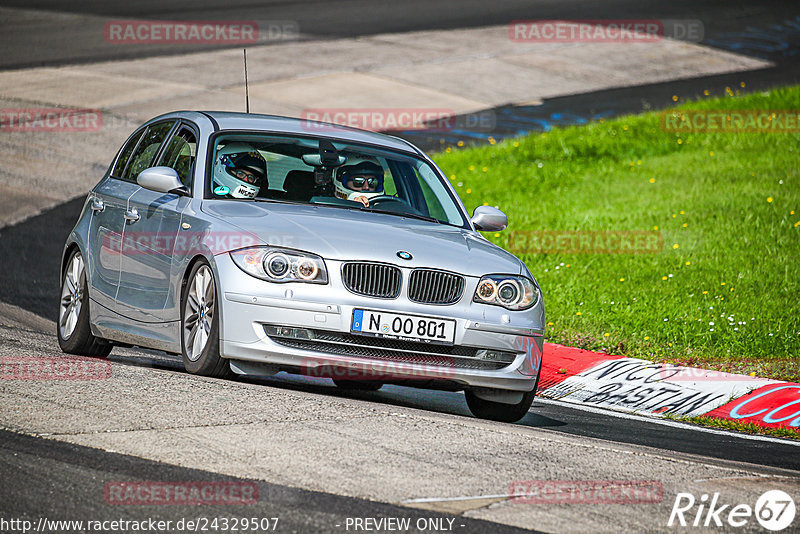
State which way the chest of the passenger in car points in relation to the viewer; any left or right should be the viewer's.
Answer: facing the viewer and to the right of the viewer

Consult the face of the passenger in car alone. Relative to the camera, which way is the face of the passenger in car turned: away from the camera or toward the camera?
toward the camera

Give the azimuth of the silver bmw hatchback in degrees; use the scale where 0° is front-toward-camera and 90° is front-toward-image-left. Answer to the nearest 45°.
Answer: approximately 315°
